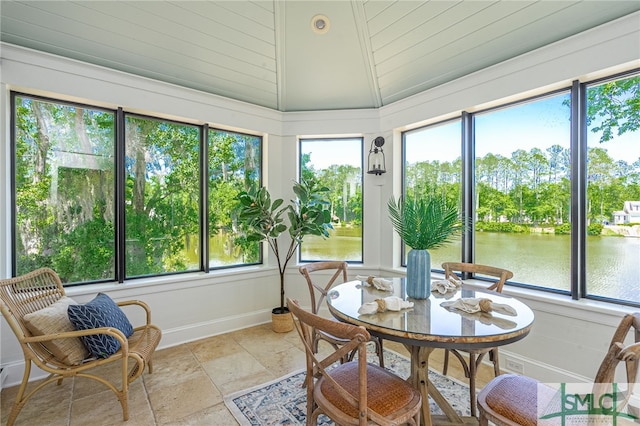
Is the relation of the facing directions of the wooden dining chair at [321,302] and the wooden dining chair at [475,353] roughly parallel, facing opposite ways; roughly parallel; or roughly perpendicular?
roughly perpendicular

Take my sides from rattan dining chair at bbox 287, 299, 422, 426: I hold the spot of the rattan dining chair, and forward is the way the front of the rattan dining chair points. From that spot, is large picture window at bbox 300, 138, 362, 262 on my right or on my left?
on my left

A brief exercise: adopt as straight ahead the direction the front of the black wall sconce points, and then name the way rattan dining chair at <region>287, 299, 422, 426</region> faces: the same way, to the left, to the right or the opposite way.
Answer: the opposite way

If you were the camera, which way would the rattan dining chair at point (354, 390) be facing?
facing away from the viewer and to the right of the viewer

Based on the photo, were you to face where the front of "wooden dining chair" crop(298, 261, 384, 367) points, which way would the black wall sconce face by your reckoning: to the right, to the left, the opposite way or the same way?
to the right

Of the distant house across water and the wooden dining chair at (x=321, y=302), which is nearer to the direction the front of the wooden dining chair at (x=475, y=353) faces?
the wooden dining chair at (x=321, y=302)

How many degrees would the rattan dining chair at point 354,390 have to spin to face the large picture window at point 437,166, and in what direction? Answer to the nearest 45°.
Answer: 0° — it already faces it

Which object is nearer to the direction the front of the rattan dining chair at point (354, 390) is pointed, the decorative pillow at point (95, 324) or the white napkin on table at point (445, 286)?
the white napkin on table

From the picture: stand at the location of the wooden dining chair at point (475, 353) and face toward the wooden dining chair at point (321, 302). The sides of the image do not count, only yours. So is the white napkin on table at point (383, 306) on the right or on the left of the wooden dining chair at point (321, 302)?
left

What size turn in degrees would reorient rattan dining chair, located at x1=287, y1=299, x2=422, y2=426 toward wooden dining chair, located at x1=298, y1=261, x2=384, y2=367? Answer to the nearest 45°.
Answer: approximately 45° to its left

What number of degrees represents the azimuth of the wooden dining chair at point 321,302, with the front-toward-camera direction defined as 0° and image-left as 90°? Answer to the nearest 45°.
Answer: approximately 315°
